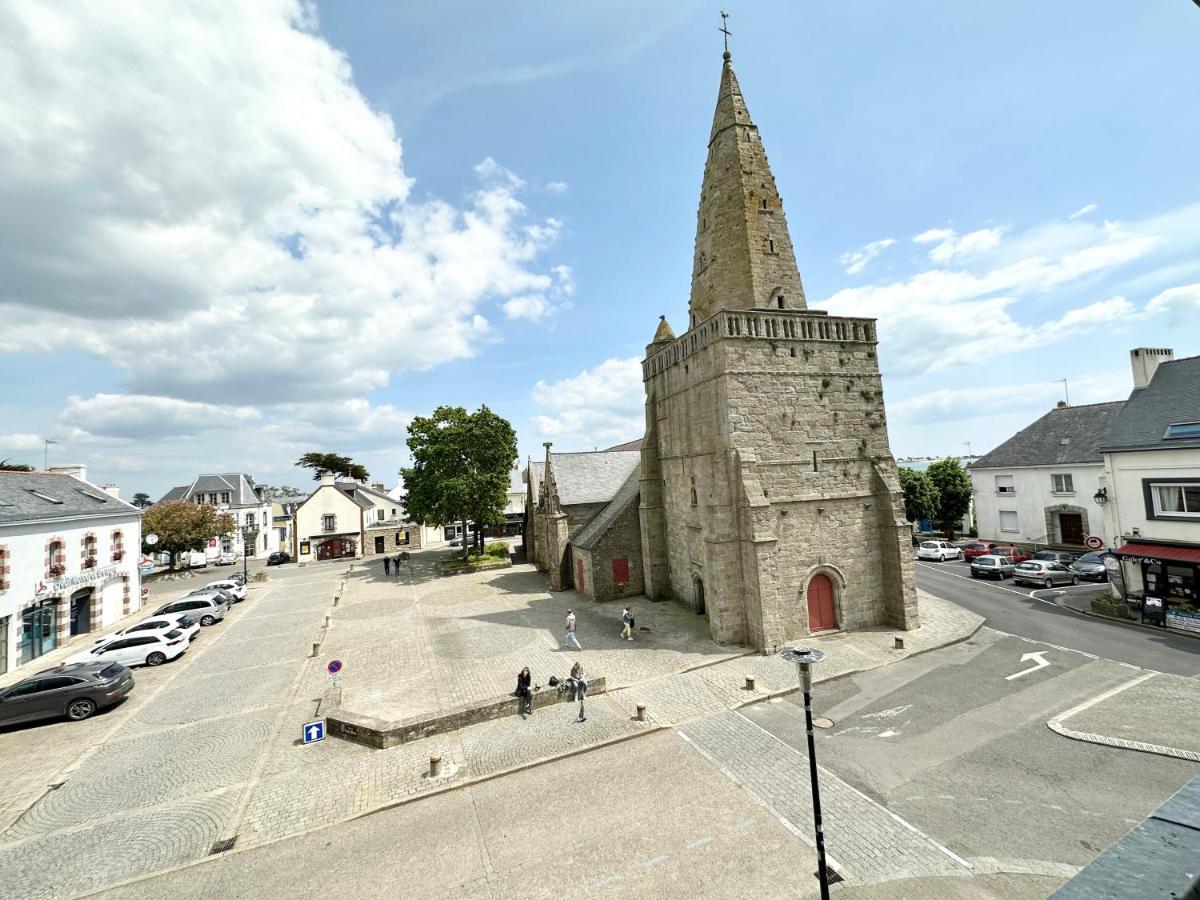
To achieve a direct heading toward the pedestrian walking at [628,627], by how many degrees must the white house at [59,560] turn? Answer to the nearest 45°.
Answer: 0° — it already faces them

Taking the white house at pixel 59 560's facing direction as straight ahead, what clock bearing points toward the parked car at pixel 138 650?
The parked car is roughly at 1 o'clock from the white house.

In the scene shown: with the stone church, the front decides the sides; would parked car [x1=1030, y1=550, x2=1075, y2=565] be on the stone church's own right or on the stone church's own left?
on the stone church's own left

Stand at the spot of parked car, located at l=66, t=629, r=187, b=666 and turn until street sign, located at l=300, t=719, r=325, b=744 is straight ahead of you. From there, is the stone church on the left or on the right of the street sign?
left

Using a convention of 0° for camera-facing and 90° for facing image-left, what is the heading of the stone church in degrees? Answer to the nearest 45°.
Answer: approximately 315°

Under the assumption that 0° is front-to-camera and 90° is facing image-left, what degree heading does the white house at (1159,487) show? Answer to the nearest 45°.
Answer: approximately 45°

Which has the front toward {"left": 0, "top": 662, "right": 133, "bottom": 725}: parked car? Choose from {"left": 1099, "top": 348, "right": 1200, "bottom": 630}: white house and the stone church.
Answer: the white house

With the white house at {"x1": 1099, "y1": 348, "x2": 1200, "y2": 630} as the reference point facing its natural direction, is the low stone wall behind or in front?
in front

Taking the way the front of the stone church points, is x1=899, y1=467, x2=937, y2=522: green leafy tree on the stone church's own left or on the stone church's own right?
on the stone church's own left

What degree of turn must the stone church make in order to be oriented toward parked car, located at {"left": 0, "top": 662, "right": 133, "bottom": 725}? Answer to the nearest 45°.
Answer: approximately 90° to its right

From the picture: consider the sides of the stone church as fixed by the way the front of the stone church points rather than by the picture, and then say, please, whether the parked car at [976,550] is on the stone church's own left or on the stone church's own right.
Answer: on the stone church's own left

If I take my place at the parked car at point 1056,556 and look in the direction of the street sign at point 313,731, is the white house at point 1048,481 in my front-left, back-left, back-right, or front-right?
back-right

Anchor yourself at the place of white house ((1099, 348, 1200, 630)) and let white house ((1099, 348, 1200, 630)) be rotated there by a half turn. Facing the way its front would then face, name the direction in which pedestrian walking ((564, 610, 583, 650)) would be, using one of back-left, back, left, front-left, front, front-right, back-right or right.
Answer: back

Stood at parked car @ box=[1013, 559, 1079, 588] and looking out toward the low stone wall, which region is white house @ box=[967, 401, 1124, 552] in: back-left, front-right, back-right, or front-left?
back-right

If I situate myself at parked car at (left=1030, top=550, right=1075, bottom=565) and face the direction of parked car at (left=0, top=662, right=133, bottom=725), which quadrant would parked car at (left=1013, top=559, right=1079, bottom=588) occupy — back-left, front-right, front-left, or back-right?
front-left

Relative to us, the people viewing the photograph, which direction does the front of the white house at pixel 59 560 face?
facing the viewer and to the right of the viewer
